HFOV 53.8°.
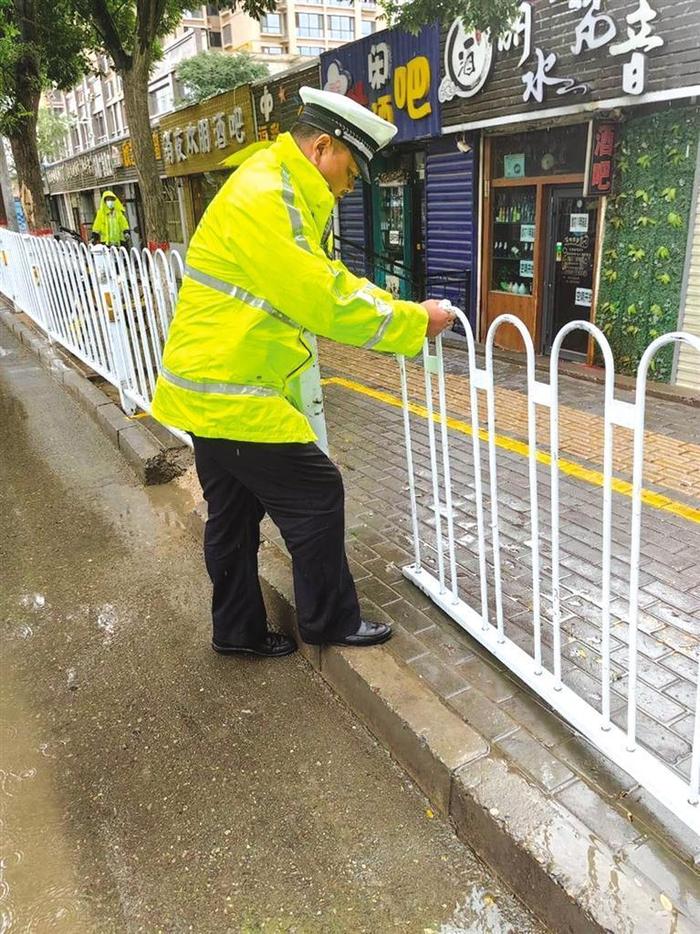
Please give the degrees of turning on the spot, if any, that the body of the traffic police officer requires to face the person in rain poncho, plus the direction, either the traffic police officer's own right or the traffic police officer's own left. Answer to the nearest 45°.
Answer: approximately 90° to the traffic police officer's own left

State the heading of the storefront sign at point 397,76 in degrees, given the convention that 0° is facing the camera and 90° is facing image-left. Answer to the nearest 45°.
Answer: approximately 45°

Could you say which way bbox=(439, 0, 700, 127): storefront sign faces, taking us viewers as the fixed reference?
facing the viewer and to the left of the viewer

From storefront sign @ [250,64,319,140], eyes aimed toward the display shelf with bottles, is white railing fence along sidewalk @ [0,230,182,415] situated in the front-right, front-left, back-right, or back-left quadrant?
front-right

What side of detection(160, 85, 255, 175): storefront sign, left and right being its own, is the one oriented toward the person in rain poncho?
front

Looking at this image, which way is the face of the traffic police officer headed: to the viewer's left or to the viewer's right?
to the viewer's right

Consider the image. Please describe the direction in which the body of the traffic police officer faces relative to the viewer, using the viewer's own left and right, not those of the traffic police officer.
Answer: facing to the right of the viewer

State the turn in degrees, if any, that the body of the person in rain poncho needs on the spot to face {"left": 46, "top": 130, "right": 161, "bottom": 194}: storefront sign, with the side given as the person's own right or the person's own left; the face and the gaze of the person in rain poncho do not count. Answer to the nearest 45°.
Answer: approximately 180°

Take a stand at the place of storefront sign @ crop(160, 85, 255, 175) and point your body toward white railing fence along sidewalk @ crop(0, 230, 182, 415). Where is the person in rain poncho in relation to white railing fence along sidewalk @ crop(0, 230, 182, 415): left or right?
right

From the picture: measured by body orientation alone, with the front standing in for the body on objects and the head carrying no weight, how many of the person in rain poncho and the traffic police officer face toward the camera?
1

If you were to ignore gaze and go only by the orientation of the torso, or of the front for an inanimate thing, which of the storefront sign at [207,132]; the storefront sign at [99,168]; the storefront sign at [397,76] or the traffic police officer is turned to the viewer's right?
the traffic police officer

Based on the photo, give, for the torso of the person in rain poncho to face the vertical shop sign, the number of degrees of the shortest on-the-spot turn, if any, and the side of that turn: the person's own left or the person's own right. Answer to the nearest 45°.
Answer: approximately 45° to the person's own left

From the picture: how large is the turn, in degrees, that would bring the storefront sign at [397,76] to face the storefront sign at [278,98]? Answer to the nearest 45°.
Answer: approximately 90° to its right

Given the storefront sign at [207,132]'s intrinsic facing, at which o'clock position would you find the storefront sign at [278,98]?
the storefront sign at [278,98] is roughly at 10 o'clock from the storefront sign at [207,132].

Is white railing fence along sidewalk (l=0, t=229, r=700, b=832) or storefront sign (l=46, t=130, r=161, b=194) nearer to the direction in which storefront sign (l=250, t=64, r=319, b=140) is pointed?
the white railing fence along sidewalk

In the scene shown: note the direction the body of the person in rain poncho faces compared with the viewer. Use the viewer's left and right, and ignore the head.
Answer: facing the viewer

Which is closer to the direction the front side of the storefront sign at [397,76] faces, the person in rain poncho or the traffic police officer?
the traffic police officer
